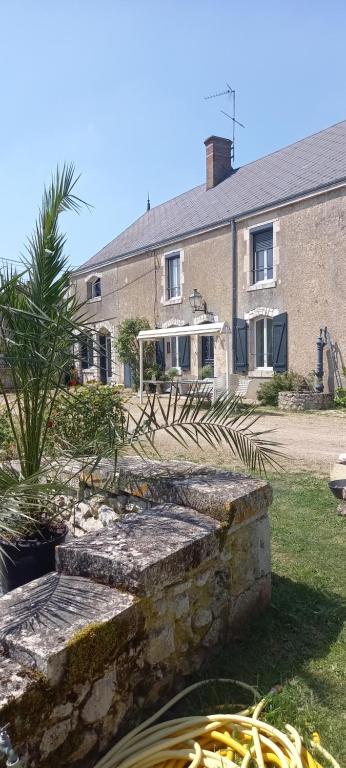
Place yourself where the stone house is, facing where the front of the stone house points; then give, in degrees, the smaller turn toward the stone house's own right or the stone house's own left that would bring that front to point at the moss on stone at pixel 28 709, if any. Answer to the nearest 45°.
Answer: approximately 45° to the stone house's own left

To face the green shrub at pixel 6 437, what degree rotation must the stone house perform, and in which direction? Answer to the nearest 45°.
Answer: approximately 45° to its left

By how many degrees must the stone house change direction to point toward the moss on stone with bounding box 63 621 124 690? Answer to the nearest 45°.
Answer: approximately 45° to its left

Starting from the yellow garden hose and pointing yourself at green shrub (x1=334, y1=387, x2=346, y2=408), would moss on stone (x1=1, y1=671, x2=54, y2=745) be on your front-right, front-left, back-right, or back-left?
back-left

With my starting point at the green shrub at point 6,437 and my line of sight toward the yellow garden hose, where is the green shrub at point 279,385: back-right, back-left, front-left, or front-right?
back-left

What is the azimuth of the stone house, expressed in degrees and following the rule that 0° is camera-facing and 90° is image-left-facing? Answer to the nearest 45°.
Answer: approximately 45°
